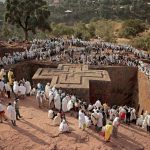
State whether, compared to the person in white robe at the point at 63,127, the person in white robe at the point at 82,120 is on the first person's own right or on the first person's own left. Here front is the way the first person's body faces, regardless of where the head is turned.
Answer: on the first person's own right

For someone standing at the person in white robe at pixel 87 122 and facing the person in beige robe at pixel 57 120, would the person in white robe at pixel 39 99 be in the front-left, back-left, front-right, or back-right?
front-right

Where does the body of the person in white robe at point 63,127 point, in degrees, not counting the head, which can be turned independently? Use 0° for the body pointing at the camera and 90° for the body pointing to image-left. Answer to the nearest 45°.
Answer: approximately 180°

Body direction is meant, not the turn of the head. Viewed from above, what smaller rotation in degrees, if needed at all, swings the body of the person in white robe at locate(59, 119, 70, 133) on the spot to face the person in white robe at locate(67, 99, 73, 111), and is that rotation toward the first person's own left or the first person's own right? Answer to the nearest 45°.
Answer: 0° — they already face them

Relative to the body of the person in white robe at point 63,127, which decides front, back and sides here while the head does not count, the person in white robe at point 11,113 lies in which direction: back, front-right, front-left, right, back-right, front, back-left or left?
left

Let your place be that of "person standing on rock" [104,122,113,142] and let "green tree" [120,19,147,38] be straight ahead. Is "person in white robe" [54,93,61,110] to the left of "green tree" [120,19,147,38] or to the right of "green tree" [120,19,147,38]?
left

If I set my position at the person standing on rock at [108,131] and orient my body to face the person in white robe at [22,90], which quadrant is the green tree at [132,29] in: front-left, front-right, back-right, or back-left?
front-right

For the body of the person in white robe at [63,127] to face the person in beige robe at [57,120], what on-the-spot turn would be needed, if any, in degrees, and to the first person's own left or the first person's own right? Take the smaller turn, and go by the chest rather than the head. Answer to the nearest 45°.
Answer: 0° — they already face them

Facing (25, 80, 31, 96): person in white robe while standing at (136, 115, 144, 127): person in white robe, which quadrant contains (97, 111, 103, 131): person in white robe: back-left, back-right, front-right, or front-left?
front-left

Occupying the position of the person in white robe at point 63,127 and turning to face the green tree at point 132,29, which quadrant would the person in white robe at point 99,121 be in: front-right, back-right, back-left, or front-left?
front-right
